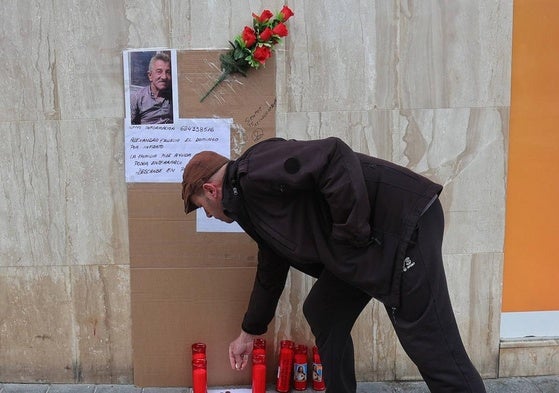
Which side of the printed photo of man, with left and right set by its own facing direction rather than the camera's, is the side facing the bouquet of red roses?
left

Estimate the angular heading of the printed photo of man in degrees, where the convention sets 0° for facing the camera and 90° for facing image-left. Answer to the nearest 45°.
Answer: approximately 0°

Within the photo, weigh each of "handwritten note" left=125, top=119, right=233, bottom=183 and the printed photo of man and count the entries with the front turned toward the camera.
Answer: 2
